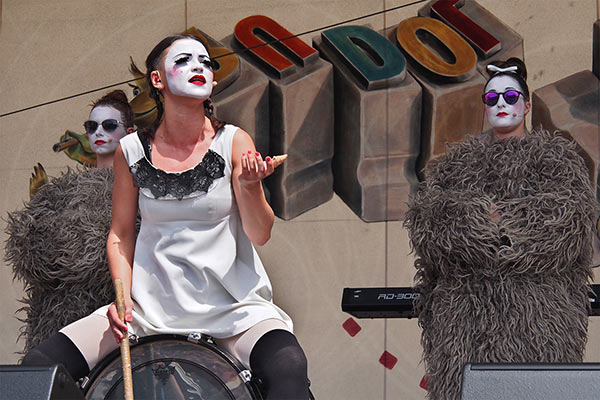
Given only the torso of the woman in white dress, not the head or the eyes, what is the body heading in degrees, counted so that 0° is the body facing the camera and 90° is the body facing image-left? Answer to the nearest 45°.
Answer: approximately 0°

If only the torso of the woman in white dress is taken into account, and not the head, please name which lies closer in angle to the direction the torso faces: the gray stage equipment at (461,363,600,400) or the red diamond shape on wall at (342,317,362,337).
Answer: the gray stage equipment

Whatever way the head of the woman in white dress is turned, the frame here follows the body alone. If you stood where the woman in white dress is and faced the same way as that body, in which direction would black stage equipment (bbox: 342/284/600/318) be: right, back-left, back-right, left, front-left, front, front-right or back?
back-left

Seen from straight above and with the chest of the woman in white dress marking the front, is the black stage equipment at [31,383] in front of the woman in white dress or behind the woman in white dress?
in front

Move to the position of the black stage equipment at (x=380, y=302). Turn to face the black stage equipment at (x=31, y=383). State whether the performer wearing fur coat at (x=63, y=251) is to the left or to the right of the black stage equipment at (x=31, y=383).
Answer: right

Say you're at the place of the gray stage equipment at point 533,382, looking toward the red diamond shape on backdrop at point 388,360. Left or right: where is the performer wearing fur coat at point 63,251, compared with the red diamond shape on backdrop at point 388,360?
left
